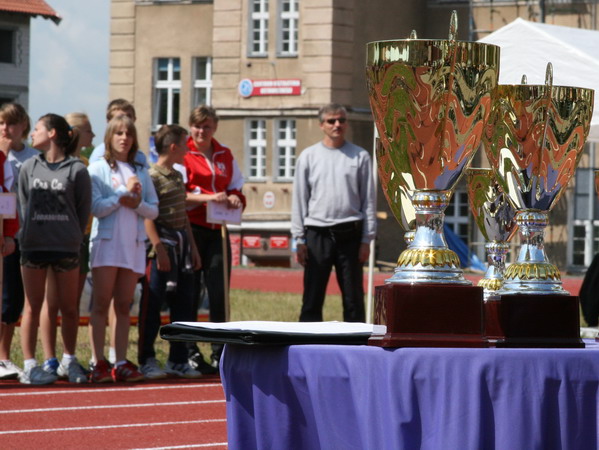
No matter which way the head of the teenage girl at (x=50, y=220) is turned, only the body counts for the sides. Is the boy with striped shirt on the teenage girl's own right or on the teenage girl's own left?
on the teenage girl's own left

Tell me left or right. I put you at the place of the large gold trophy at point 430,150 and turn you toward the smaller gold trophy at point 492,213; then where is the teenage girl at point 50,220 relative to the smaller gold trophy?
left

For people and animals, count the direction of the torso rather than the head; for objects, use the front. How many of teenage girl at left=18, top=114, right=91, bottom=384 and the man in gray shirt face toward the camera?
2

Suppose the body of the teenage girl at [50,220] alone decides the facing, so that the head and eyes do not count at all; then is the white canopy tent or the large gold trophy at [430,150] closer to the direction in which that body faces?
the large gold trophy

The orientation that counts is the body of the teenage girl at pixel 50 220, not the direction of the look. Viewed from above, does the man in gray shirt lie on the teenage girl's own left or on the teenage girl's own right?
on the teenage girl's own left

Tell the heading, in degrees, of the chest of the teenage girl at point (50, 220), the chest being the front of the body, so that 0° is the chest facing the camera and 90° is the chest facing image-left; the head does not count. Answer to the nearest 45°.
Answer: approximately 0°

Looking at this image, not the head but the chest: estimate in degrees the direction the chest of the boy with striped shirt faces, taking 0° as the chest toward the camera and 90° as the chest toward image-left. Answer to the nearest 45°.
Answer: approximately 315°

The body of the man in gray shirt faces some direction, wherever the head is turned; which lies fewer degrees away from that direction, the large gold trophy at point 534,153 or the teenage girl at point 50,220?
the large gold trophy

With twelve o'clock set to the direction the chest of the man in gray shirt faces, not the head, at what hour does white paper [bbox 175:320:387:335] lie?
The white paper is roughly at 12 o'clock from the man in gray shirt.

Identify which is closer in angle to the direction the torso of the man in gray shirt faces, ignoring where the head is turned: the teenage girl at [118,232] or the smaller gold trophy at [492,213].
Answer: the smaller gold trophy
